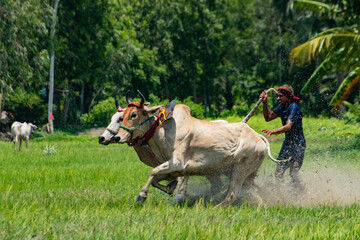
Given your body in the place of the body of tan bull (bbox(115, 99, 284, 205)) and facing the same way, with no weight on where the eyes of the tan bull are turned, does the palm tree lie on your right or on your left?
on your right

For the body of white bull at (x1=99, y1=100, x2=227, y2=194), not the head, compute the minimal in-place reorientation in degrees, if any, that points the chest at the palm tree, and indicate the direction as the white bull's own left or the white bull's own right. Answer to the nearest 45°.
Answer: approximately 135° to the white bull's own right

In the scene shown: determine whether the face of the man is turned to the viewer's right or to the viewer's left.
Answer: to the viewer's left

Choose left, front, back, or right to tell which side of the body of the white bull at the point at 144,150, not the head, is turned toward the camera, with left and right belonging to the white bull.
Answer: left

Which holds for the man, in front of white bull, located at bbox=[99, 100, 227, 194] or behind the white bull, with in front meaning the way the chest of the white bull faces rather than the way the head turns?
behind

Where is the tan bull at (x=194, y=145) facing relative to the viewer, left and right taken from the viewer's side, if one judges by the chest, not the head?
facing to the left of the viewer

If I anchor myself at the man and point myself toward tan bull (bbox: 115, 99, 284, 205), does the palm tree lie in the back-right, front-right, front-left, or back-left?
back-right

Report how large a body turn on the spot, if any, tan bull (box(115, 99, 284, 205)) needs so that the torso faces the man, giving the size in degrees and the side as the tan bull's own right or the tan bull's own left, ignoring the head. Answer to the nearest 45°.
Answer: approximately 135° to the tan bull's own right
